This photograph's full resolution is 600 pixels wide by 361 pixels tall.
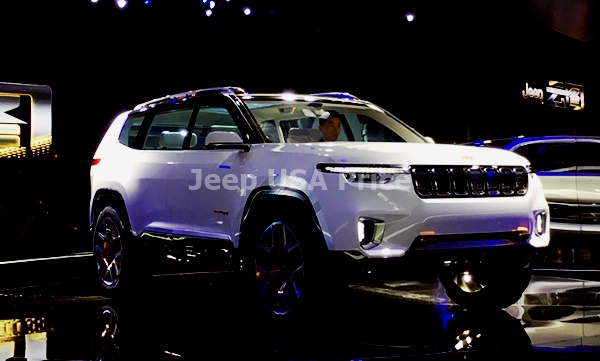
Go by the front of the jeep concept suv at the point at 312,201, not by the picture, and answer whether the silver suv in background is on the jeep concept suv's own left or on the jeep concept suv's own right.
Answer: on the jeep concept suv's own left

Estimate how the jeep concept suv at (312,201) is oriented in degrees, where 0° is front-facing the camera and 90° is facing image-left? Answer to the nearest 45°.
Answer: approximately 315°
